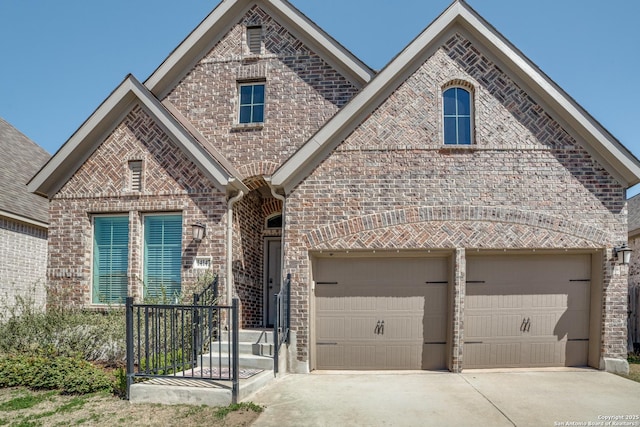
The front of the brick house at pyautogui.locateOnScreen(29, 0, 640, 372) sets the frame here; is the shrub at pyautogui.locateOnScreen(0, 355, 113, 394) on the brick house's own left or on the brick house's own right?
on the brick house's own right

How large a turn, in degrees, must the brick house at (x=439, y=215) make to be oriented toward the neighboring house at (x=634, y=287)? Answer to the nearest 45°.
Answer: approximately 135° to its left

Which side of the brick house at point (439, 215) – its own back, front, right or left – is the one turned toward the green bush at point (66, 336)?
right

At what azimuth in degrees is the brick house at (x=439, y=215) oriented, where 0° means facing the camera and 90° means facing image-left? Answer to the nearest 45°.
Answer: approximately 0°

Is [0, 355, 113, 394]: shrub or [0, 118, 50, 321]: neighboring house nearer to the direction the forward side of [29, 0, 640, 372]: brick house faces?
the shrub

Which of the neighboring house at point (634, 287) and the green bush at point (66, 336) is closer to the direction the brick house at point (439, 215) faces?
the green bush
